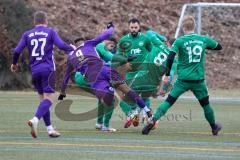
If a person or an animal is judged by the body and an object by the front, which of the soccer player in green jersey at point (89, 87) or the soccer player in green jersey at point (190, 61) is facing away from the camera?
the soccer player in green jersey at point (190, 61)

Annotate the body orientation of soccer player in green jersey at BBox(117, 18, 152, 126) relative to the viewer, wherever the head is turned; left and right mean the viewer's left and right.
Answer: facing the viewer

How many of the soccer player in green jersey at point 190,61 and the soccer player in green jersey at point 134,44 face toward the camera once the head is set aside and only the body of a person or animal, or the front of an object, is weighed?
1

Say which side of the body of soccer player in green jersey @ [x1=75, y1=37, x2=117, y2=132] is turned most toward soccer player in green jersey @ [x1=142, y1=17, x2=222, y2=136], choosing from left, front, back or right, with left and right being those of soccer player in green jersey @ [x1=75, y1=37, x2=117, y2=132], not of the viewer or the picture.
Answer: front

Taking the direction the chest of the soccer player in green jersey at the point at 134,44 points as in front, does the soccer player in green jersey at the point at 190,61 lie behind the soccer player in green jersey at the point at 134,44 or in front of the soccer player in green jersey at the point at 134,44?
in front

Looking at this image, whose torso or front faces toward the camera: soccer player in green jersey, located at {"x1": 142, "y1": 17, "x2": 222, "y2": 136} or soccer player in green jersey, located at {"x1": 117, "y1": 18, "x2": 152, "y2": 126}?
soccer player in green jersey, located at {"x1": 117, "y1": 18, "x2": 152, "y2": 126}

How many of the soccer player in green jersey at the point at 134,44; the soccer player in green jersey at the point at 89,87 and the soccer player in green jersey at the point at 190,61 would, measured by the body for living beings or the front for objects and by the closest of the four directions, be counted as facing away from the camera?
1

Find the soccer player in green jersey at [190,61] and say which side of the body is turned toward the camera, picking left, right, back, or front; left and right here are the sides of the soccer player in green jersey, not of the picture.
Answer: back

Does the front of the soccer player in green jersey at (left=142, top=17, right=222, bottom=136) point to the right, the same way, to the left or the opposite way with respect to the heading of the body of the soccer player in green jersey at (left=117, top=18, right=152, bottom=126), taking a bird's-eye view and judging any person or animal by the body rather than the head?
the opposite way
